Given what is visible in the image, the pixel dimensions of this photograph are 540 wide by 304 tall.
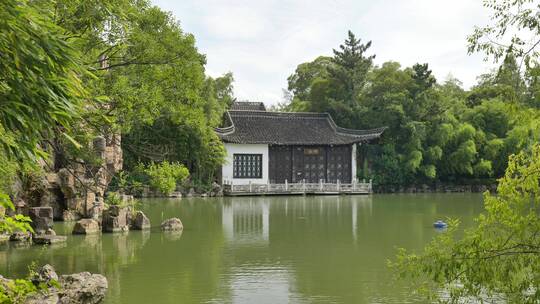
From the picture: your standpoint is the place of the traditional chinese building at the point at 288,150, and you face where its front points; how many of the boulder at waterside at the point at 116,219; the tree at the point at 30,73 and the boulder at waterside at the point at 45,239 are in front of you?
3

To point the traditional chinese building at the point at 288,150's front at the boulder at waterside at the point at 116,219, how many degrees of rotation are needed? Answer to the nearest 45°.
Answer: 0° — it already faces it

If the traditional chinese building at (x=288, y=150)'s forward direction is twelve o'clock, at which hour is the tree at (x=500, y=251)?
The tree is roughly at 12 o'clock from the traditional chinese building.

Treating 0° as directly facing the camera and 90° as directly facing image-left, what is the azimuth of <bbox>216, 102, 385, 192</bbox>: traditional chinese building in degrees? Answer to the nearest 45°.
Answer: approximately 0°
